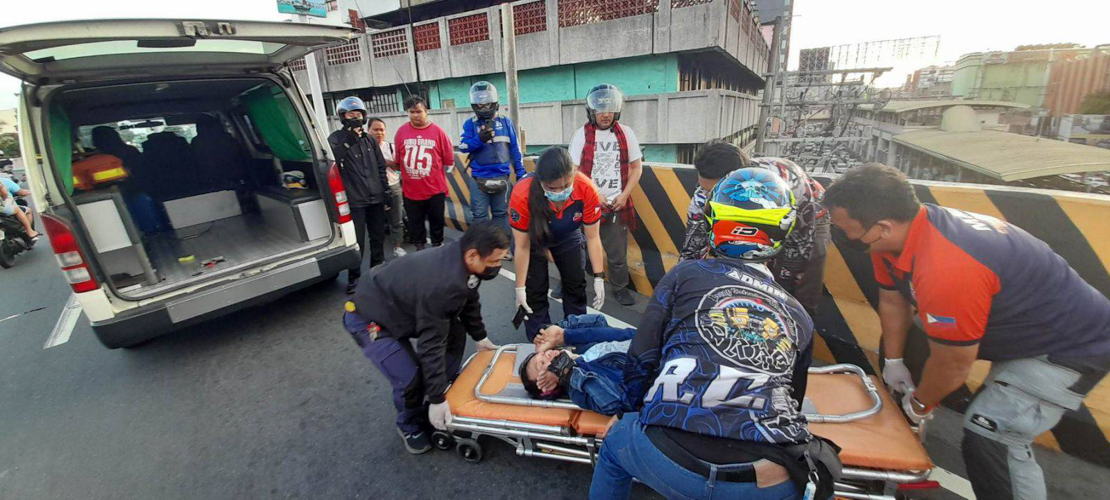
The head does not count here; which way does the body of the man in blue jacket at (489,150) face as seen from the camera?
toward the camera

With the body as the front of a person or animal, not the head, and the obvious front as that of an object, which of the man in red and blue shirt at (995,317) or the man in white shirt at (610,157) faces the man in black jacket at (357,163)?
the man in red and blue shirt

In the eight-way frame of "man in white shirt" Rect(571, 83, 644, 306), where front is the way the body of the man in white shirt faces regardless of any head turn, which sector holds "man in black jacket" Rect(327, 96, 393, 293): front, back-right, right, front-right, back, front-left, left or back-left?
right

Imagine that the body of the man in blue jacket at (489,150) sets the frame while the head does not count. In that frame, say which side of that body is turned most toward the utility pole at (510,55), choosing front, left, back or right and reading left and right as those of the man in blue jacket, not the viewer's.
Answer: back

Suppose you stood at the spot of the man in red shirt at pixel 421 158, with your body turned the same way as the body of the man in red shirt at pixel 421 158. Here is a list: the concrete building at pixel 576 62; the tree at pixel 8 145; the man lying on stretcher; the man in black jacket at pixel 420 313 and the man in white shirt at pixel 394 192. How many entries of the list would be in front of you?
2

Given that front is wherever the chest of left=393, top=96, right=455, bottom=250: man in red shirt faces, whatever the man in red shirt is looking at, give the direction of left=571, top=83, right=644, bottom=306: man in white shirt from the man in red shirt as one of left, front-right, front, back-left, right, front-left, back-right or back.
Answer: front-left

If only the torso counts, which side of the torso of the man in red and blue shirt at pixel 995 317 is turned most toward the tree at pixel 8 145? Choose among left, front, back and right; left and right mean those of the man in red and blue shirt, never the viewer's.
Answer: front

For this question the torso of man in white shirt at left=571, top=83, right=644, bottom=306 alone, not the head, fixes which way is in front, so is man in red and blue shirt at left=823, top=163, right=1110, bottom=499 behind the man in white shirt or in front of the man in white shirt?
in front

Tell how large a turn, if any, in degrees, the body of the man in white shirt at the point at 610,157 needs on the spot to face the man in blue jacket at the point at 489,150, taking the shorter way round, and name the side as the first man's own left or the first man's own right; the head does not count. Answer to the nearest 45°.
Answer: approximately 135° to the first man's own right

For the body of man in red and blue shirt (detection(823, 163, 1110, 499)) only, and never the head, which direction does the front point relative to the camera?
to the viewer's left

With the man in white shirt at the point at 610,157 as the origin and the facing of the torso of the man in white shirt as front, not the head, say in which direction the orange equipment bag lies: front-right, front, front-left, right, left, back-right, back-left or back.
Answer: right

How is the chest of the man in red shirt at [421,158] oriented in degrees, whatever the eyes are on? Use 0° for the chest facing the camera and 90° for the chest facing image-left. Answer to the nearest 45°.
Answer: approximately 0°
